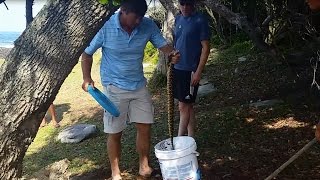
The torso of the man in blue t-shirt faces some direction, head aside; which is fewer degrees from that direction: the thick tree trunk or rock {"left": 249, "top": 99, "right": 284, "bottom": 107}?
the thick tree trunk

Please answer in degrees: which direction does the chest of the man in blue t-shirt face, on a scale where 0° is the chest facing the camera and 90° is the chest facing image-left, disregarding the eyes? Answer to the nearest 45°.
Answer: approximately 45°

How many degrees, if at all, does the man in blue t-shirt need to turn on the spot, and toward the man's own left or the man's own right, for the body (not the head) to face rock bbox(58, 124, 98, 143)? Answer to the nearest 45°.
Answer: approximately 90° to the man's own right

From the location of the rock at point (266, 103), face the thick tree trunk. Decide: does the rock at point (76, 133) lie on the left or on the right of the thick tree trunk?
right
